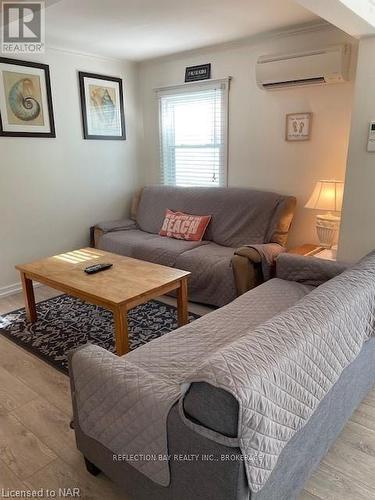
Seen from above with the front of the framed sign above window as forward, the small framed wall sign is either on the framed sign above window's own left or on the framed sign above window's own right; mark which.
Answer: on the framed sign above window's own left

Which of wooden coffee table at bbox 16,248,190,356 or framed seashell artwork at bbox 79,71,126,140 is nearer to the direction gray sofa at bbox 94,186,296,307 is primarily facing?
the wooden coffee table

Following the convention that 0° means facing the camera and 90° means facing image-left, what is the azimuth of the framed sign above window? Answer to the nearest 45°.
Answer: approximately 45°

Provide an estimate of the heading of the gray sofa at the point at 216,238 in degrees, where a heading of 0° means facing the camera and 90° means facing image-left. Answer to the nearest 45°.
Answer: approximately 45°

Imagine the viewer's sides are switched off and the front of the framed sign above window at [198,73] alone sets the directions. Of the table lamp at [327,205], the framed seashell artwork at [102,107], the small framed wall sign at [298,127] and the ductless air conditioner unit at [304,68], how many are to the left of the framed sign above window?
3

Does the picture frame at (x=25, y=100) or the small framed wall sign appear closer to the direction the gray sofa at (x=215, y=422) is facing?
the picture frame

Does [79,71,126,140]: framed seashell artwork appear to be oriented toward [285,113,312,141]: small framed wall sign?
yes

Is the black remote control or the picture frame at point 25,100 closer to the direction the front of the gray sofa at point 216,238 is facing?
the black remote control

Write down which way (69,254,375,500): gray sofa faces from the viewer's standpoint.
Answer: facing away from the viewer and to the left of the viewer

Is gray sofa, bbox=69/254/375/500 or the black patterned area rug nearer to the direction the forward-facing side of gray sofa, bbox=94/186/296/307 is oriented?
the black patterned area rug

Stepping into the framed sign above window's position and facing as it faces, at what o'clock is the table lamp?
The table lamp is roughly at 9 o'clock from the framed sign above window.

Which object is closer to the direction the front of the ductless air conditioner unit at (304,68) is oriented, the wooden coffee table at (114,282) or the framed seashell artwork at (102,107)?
the wooden coffee table

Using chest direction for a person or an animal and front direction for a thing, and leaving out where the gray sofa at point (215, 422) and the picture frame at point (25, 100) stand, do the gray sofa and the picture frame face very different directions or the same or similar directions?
very different directions

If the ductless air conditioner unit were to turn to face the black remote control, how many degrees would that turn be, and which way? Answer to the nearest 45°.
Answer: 0° — it already faces it

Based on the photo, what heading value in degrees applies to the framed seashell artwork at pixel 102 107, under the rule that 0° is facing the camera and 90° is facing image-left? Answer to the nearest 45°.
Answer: approximately 315°

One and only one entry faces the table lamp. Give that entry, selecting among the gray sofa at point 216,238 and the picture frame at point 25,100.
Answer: the picture frame
